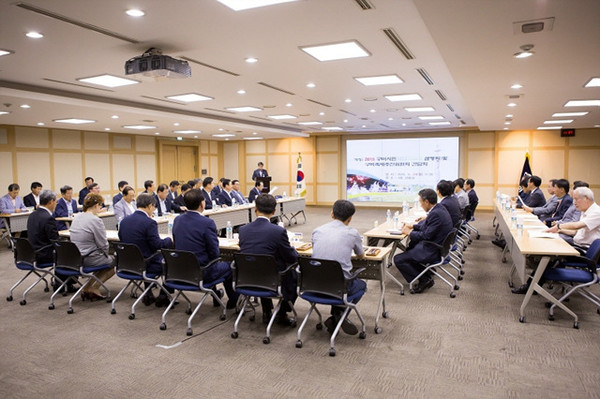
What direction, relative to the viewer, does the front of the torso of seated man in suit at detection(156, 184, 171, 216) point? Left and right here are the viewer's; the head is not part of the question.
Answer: facing the viewer and to the right of the viewer

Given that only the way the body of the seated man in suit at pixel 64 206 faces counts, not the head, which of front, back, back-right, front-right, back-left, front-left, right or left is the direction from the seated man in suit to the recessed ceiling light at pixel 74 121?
back-left

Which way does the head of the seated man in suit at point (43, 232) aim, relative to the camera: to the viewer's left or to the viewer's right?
to the viewer's right

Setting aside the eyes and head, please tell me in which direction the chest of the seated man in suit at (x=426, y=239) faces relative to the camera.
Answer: to the viewer's left

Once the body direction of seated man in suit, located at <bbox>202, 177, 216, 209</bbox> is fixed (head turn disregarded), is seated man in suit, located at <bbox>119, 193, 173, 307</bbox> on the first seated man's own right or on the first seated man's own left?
on the first seated man's own right

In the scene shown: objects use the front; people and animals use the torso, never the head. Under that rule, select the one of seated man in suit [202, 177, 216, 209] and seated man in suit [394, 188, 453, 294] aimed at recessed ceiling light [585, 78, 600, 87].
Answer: seated man in suit [202, 177, 216, 209]

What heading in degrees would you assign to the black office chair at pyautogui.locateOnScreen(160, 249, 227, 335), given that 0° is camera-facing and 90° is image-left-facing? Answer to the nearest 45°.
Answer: approximately 225°

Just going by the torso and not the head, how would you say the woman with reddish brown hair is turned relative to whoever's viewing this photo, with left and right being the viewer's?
facing away from the viewer and to the right of the viewer

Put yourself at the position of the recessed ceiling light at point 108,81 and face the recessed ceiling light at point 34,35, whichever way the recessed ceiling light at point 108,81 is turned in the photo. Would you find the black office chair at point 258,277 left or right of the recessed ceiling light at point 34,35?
left

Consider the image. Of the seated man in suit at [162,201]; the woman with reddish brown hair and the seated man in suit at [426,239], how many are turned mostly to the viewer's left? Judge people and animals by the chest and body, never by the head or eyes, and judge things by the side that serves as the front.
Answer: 1

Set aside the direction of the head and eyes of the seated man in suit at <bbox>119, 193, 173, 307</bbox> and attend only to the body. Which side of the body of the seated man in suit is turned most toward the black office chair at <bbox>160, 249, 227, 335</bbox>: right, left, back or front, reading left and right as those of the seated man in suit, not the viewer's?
right

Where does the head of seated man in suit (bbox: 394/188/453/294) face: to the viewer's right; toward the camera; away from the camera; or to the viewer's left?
to the viewer's left

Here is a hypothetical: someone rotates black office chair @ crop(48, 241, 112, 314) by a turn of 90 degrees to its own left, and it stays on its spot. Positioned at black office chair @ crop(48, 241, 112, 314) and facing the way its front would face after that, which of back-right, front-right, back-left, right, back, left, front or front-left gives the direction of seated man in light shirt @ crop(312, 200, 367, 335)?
back

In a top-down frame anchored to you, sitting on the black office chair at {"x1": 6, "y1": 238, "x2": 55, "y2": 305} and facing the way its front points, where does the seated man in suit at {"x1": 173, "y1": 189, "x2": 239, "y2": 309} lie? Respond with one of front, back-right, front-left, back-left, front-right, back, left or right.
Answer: right
